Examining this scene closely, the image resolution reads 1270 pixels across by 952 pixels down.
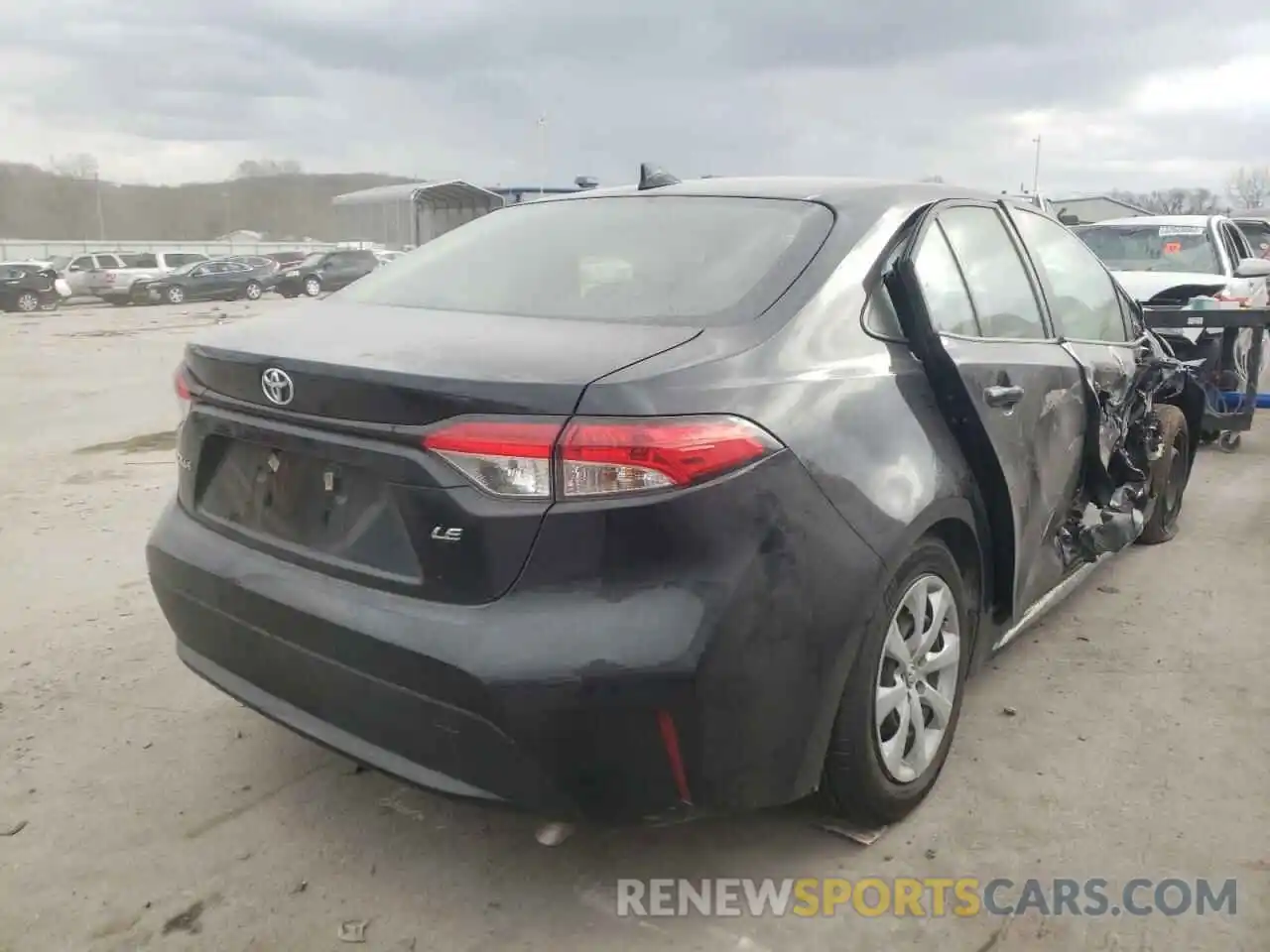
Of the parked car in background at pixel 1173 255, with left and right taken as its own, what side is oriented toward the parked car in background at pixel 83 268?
right

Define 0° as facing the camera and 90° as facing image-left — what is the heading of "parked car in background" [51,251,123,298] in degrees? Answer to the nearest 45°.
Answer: approximately 45°

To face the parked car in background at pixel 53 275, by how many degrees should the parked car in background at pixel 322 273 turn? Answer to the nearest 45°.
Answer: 0° — it already faces it

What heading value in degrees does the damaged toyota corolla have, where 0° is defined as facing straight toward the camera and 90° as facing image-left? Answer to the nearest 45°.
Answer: approximately 225°

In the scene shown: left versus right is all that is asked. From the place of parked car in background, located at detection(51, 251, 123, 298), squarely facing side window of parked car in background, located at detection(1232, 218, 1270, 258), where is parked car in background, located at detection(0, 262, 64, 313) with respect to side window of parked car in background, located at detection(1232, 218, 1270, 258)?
right

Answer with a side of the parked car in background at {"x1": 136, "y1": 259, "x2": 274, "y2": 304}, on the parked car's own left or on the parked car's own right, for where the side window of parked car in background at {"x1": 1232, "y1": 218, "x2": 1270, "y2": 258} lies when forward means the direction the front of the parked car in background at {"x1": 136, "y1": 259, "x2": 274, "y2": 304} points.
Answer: on the parked car's own left

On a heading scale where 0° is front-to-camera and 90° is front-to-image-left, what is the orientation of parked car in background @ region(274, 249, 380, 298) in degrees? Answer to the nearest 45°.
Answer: approximately 45°

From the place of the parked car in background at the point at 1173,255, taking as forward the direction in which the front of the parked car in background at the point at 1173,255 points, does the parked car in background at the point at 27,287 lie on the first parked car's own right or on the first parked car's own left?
on the first parked car's own right

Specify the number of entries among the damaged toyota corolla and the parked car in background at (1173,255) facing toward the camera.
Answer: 1

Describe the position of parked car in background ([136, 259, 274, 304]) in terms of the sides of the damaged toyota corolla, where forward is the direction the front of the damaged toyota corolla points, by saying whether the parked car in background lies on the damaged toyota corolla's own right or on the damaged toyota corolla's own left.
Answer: on the damaged toyota corolla's own left

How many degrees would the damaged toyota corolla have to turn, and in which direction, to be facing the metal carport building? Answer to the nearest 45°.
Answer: approximately 45° to its left

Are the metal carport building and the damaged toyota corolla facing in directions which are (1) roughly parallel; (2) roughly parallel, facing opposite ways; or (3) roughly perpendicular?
roughly perpendicular

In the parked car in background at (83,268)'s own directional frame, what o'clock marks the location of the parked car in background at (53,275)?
the parked car in background at (53,275) is roughly at 11 o'clock from the parked car in background at (83,268).

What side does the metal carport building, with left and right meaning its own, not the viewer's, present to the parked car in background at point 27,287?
right
